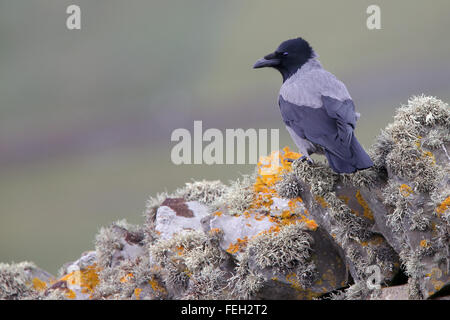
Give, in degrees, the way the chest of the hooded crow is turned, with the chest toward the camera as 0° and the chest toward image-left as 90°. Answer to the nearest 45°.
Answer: approximately 135°

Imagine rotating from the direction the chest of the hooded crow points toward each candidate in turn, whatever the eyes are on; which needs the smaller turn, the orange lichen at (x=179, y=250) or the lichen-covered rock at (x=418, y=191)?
the orange lichen

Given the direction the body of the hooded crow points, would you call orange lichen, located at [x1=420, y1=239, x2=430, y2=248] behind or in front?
behind

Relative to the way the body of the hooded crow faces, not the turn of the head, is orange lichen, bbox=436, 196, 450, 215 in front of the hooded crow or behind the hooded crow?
behind
